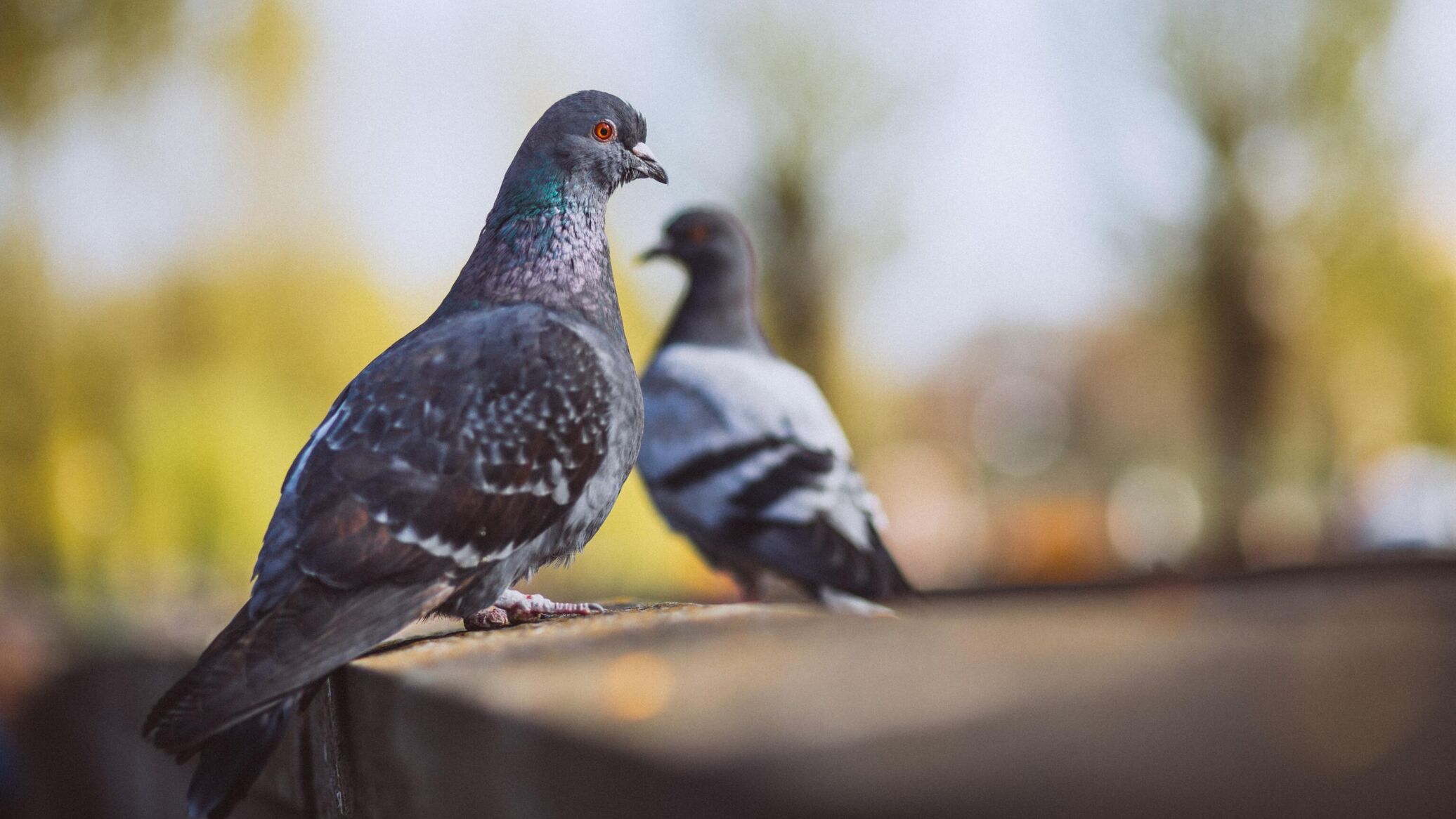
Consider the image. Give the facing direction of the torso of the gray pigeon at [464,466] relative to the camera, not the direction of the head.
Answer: to the viewer's right

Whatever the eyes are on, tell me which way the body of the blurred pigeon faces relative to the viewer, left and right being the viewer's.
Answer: facing away from the viewer and to the left of the viewer

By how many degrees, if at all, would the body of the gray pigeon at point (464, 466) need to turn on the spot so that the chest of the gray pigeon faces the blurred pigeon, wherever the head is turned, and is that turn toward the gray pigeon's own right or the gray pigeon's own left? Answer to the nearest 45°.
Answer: approximately 45° to the gray pigeon's own left

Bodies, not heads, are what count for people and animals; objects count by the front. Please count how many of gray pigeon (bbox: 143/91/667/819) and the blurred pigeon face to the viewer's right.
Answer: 1

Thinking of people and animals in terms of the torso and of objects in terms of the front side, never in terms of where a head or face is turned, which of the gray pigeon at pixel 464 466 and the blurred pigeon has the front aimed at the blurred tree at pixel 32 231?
the blurred pigeon

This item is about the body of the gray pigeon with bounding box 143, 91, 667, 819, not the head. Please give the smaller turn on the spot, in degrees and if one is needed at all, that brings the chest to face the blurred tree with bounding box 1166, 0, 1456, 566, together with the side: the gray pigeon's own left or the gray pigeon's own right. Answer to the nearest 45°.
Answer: approximately 45° to the gray pigeon's own left

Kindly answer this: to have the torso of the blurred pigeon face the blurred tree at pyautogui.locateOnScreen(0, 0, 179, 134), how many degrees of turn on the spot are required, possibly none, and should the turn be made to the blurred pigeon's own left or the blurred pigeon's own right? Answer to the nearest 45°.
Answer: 0° — it already faces it

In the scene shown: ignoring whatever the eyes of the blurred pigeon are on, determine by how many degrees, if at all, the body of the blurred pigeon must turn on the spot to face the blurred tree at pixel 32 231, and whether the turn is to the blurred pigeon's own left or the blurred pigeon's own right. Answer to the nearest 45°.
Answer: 0° — it already faces it

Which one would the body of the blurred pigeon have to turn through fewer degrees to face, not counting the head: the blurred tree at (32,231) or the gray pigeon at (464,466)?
the blurred tree

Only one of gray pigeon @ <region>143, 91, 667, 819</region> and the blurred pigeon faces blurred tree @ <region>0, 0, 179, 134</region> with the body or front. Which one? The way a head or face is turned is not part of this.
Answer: the blurred pigeon

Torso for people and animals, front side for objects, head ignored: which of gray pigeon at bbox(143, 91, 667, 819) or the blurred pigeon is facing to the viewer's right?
the gray pigeon
